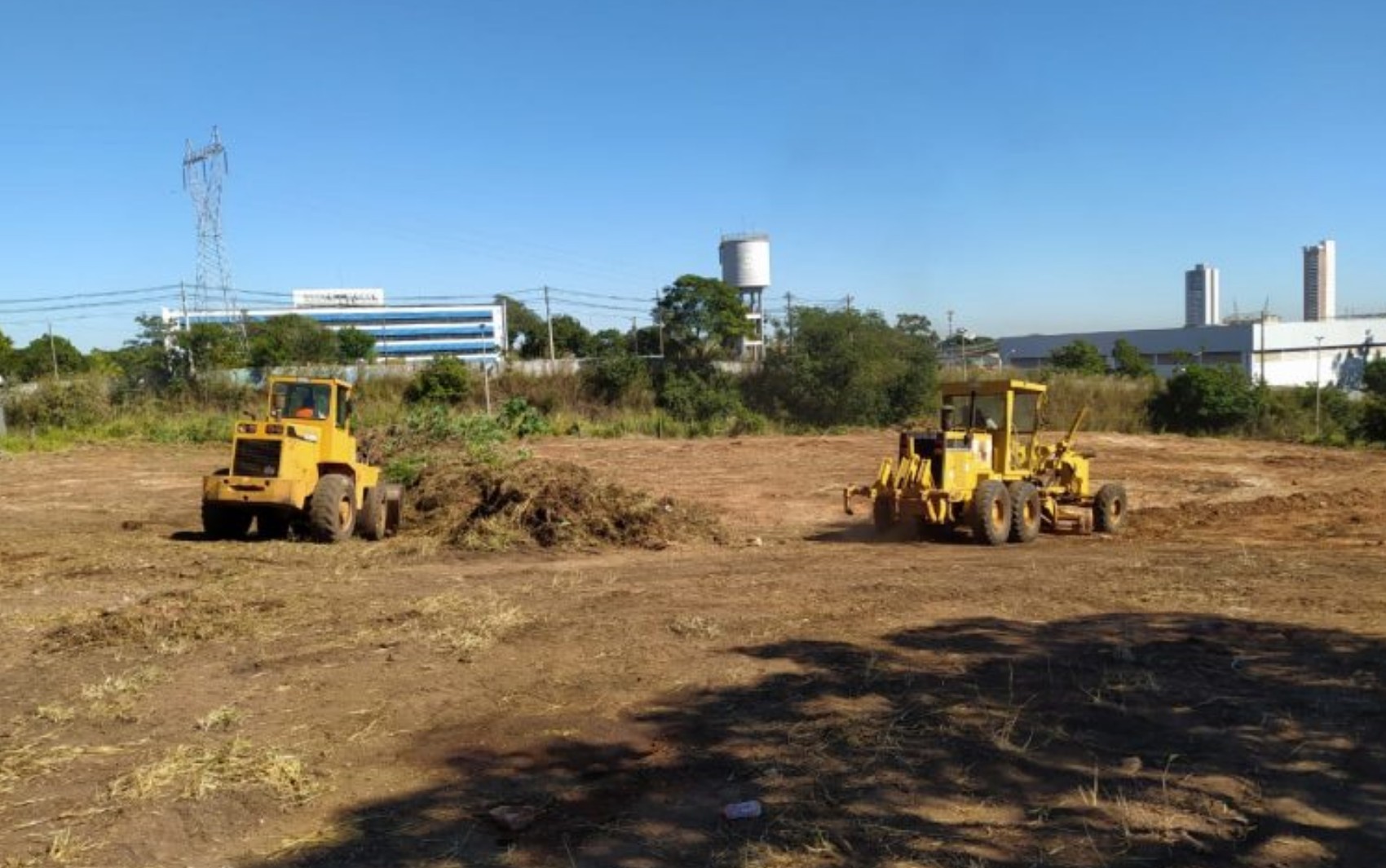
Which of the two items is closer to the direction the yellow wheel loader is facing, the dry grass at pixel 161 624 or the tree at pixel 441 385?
the tree

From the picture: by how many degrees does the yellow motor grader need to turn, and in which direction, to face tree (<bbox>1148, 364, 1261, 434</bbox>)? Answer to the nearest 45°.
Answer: approximately 45° to its left

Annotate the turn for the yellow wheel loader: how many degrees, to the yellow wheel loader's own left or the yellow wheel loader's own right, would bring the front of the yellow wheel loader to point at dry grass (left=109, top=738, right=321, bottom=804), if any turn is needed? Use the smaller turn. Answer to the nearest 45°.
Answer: approximately 135° to the yellow wheel loader's own right

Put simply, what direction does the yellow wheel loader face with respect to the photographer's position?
facing away from the viewer and to the right of the viewer

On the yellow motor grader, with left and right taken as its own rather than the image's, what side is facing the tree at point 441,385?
left

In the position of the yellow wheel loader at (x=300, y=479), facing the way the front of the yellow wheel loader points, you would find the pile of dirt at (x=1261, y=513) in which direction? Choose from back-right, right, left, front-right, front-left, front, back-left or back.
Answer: front-right

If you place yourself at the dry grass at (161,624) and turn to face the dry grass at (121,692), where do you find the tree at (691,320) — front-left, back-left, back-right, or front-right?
back-left

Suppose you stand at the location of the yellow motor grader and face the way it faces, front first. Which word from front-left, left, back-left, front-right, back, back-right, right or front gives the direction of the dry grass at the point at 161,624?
back

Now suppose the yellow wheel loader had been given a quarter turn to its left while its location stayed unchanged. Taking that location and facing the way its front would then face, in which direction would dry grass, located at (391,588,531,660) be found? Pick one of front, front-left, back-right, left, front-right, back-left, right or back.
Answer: back-left

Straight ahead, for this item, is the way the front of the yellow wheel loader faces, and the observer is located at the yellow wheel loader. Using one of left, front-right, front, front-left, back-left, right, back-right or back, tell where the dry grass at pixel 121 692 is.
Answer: back-right

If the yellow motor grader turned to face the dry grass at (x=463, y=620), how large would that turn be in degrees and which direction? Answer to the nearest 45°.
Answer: approximately 180°

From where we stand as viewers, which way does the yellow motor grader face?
facing away from the viewer and to the right of the viewer

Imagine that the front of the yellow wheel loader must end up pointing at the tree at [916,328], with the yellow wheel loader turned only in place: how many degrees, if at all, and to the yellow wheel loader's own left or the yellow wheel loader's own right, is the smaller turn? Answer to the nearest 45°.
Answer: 0° — it already faces it
